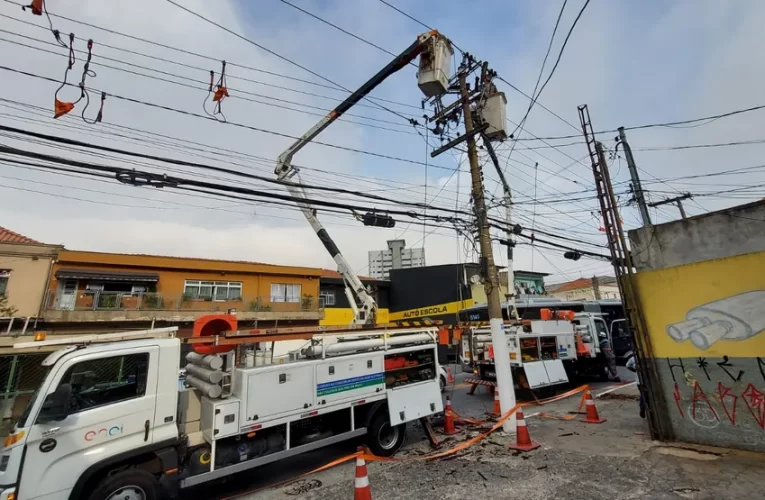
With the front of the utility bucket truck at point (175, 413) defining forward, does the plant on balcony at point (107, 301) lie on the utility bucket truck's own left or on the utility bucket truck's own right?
on the utility bucket truck's own right

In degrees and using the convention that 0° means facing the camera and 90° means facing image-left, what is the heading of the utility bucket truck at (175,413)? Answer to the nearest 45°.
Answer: approximately 45°

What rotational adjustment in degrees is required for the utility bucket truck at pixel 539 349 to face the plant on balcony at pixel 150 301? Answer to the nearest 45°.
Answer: approximately 135° to its left

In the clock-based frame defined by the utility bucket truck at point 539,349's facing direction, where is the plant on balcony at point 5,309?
The plant on balcony is roughly at 7 o'clock from the utility bucket truck.

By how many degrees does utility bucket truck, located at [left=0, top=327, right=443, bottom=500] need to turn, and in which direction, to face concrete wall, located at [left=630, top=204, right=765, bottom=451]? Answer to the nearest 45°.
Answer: approximately 135° to its left

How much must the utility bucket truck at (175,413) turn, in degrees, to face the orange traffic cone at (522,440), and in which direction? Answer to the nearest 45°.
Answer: approximately 135° to its left

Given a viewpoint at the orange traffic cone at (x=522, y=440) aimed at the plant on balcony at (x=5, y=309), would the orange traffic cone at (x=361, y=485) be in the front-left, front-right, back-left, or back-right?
front-left

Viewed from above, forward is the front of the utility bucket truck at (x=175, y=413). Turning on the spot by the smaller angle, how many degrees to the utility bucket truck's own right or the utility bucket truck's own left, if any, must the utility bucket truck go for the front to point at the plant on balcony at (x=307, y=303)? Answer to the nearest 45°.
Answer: approximately 135° to the utility bucket truck's own right

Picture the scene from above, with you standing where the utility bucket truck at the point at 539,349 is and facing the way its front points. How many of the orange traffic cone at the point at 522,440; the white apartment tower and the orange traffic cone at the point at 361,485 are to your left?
1

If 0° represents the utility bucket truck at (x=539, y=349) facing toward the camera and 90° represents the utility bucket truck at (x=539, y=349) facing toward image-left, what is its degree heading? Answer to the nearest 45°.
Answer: approximately 225°

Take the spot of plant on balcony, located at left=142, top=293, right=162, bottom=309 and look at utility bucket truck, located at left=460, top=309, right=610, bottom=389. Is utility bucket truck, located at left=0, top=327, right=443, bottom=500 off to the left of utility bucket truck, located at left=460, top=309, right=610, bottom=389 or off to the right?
right
